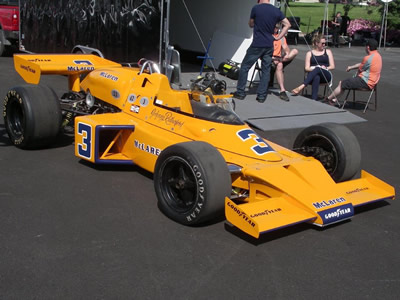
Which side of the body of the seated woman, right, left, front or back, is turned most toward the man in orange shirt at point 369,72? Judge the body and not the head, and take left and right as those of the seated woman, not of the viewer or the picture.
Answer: left

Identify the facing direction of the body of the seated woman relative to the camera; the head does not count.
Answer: toward the camera

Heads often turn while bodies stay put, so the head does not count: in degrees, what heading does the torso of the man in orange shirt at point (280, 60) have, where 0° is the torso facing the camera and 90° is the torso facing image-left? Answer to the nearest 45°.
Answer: approximately 315°

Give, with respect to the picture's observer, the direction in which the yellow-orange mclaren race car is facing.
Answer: facing the viewer and to the right of the viewer

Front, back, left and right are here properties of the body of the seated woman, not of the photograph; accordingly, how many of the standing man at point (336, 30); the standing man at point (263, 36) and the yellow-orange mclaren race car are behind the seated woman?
1

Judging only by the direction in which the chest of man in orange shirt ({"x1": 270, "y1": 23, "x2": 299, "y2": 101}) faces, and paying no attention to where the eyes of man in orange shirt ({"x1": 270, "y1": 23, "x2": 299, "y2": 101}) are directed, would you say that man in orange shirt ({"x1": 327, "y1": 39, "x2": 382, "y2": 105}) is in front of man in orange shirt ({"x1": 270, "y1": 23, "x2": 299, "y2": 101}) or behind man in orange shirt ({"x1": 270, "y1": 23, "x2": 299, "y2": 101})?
in front

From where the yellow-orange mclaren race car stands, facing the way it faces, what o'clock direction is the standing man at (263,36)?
The standing man is roughly at 8 o'clock from the yellow-orange mclaren race car.

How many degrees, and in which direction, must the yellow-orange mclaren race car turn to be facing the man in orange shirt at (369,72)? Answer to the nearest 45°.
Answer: approximately 90° to its left

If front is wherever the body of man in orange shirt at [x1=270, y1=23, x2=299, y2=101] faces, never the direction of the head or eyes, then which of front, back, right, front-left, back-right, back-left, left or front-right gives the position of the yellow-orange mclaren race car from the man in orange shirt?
front-right
